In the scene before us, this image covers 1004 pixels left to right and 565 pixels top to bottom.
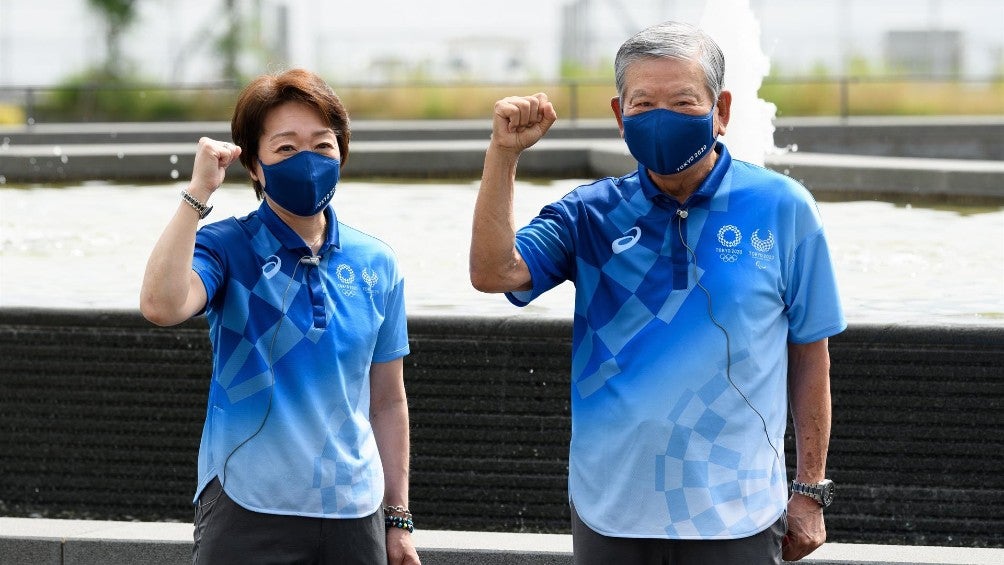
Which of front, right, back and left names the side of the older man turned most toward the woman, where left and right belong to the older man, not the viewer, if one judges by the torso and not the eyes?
right

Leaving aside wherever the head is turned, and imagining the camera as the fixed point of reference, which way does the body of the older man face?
toward the camera

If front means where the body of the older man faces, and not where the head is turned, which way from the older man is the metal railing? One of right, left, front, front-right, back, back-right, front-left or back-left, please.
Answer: back

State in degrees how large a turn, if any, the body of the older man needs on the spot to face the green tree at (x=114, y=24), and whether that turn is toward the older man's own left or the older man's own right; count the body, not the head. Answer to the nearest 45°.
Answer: approximately 180°

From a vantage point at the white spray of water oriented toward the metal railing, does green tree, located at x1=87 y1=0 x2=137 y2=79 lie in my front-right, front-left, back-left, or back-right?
front-left

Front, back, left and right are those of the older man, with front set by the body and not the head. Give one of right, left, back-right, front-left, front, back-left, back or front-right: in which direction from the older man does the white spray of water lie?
back
